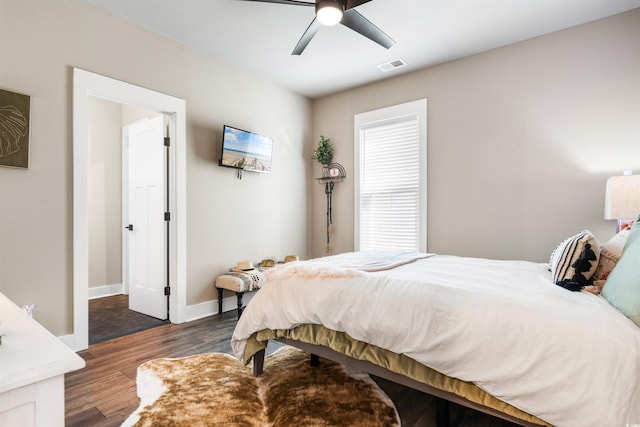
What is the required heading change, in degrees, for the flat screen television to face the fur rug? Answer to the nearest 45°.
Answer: approximately 45° to its right

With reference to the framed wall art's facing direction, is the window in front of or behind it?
in front

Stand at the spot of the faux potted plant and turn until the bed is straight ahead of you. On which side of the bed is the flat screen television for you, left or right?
right

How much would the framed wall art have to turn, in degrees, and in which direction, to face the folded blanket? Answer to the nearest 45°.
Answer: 0° — it already faces it

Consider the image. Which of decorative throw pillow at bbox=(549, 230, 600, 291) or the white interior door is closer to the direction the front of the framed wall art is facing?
the decorative throw pillow

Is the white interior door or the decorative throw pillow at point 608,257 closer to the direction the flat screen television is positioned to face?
the decorative throw pillow

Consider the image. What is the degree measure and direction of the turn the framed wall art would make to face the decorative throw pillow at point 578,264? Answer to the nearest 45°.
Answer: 0° — it already faces it

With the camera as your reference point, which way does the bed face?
facing away from the viewer and to the left of the viewer

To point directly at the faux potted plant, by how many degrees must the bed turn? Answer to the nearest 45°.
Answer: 0° — it already faces it

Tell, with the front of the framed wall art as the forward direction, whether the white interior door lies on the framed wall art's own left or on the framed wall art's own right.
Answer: on the framed wall art's own left

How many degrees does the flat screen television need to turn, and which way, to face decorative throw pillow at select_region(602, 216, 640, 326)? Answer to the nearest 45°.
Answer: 0° — it already faces it

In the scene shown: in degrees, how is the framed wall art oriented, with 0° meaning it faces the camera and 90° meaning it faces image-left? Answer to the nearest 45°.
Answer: approximately 315°

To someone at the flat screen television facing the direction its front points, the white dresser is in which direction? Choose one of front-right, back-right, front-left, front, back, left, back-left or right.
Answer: front-right

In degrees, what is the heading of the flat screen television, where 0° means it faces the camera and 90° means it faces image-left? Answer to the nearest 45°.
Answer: approximately 315°
